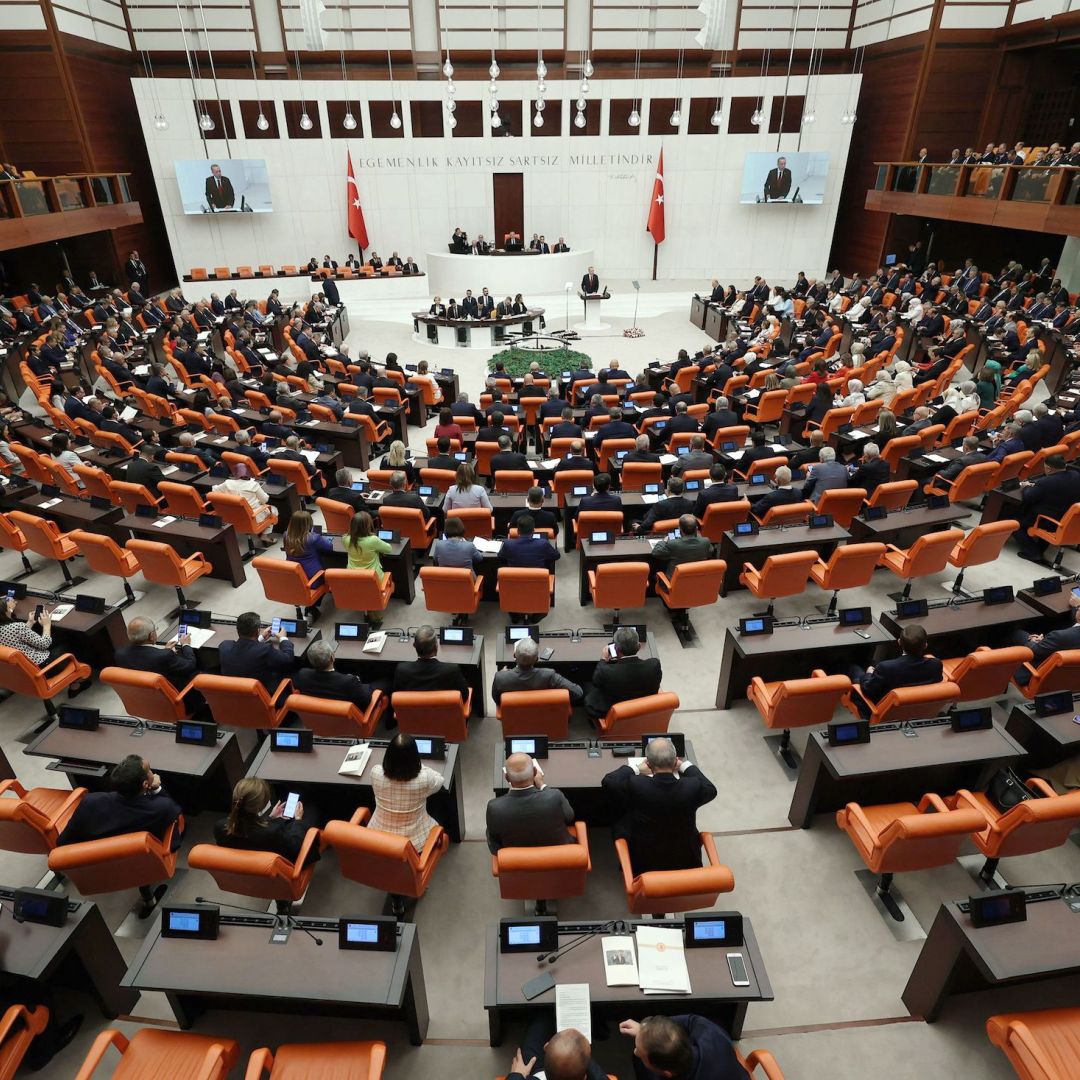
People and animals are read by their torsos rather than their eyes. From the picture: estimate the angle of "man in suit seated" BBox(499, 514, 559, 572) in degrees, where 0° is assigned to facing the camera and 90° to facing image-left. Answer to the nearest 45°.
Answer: approximately 180°

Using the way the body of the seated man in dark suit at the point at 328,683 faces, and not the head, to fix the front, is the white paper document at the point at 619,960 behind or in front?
behind

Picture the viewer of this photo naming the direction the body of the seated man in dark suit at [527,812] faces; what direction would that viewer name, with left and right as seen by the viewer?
facing away from the viewer

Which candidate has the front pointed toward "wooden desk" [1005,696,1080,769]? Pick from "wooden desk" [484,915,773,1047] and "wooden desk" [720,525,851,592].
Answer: "wooden desk" [720,525,851,592]

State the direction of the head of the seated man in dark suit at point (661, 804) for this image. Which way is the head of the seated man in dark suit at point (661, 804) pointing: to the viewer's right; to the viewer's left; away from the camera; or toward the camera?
away from the camera

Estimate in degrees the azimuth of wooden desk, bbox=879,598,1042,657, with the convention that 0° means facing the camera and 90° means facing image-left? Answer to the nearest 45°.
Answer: approximately 315°

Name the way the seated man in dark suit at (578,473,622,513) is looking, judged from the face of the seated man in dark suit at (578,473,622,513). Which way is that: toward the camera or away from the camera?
away from the camera

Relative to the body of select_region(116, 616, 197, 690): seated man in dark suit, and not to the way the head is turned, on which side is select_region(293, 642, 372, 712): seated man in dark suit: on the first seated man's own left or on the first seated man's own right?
on the first seated man's own right

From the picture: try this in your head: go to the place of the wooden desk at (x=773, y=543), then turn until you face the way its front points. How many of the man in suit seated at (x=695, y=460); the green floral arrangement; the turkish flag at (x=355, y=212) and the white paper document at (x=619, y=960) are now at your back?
3

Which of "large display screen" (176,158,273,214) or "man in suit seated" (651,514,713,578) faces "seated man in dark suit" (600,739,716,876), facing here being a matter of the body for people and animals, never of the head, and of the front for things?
the large display screen

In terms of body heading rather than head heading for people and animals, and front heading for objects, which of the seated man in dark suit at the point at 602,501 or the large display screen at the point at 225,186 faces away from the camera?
the seated man in dark suit

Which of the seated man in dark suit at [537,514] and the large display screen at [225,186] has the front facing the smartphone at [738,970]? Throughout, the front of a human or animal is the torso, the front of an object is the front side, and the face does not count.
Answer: the large display screen

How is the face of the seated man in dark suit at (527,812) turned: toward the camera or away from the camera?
away from the camera

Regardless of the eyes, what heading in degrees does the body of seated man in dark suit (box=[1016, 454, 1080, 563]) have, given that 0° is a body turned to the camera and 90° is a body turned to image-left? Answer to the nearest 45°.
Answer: approximately 135°

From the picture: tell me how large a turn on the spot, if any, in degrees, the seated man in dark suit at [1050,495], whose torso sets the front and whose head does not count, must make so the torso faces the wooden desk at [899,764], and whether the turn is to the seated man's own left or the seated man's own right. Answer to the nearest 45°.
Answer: approximately 135° to the seated man's own left

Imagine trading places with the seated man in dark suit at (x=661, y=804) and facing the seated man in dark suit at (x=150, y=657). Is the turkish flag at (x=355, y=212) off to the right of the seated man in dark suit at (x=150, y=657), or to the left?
right

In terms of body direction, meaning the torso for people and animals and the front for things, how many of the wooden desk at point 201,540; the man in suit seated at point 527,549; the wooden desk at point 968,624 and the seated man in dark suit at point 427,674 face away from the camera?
2

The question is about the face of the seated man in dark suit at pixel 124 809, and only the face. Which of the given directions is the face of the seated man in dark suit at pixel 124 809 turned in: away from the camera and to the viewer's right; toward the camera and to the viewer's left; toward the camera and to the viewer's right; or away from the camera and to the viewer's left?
away from the camera and to the viewer's right

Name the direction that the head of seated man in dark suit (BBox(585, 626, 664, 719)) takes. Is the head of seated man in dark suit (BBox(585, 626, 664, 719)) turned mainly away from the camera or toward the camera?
away from the camera
